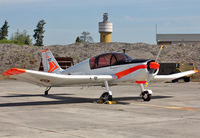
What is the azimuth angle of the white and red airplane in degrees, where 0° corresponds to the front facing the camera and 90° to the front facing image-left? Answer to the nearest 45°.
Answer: approximately 315°
